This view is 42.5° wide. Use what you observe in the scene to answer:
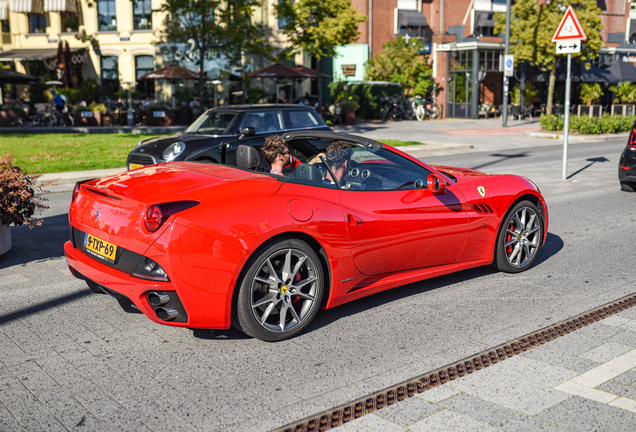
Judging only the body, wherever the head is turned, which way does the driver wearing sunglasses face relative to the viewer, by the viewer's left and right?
facing away from the viewer and to the right of the viewer

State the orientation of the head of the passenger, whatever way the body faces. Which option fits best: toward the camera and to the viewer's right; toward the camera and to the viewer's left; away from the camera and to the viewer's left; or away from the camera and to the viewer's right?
away from the camera and to the viewer's right

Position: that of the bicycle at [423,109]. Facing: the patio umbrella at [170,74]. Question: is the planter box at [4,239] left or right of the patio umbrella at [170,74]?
left
